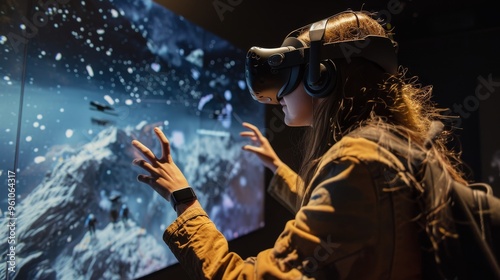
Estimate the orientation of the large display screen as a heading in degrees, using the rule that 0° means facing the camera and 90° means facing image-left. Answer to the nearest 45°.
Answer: approximately 315°

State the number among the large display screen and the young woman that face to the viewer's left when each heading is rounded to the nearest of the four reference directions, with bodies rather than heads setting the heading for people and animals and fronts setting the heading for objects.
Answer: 1

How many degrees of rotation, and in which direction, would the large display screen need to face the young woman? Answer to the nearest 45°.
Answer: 0° — it already faces them

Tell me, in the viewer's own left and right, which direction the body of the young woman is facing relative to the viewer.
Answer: facing to the left of the viewer

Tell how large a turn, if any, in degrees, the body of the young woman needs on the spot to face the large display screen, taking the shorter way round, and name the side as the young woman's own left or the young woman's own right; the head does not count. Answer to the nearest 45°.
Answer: approximately 45° to the young woman's own right

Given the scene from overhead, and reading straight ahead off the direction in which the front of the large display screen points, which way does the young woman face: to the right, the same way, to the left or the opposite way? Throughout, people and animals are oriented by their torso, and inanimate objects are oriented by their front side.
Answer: the opposite way
